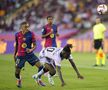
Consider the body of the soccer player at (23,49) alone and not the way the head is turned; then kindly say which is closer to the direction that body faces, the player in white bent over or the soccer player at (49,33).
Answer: the player in white bent over
